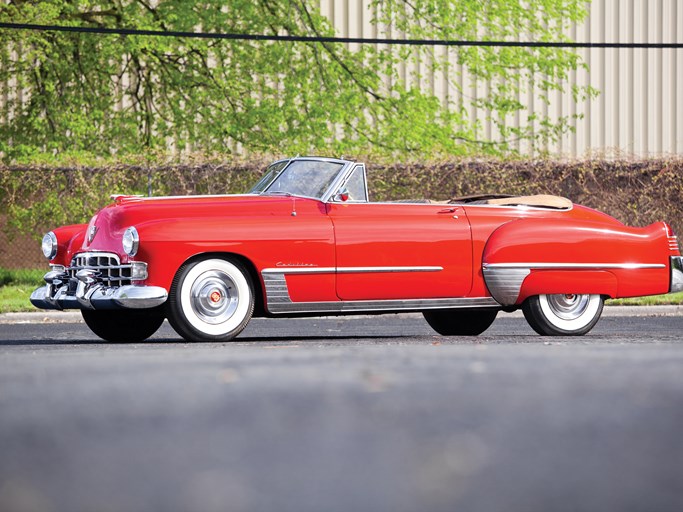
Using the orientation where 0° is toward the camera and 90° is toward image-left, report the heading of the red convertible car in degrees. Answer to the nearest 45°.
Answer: approximately 45°

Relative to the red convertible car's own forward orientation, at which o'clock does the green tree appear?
The green tree is roughly at 4 o'clock from the red convertible car.
